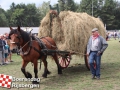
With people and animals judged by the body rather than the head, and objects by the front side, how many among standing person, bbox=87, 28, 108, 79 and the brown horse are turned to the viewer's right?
0

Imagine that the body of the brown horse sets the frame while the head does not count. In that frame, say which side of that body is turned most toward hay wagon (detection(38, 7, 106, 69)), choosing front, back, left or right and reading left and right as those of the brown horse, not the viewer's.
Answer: back

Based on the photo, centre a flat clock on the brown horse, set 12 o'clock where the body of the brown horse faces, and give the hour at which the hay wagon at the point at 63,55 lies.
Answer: The hay wagon is roughly at 6 o'clock from the brown horse.

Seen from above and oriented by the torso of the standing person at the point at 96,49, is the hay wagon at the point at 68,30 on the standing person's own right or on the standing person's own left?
on the standing person's own right

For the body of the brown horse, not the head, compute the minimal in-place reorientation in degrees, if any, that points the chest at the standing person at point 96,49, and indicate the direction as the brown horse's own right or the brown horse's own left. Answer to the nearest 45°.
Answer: approximately 135° to the brown horse's own left

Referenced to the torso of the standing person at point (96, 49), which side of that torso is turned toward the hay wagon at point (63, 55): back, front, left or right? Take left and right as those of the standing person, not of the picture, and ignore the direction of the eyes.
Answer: right

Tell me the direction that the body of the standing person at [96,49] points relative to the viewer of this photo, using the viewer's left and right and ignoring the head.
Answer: facing the viewer and to the left of the viewer

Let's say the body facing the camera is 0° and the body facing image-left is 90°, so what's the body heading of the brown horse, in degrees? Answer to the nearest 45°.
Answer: approximately 45°

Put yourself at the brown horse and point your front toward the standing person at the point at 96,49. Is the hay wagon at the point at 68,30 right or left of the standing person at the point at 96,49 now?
left
